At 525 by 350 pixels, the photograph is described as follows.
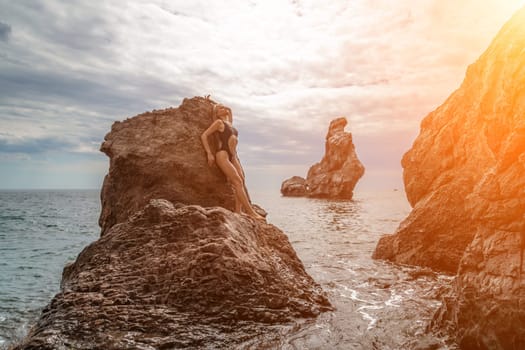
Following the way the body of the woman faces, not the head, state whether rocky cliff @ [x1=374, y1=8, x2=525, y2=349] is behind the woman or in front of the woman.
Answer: in front

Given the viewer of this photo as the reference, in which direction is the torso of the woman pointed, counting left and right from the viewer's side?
facing the viewer and to the right of the viewer

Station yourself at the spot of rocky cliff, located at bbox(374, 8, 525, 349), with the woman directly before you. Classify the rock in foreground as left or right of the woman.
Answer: left
